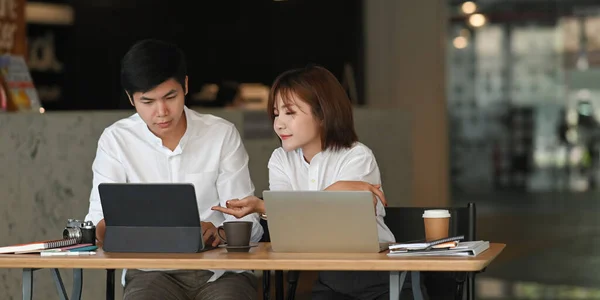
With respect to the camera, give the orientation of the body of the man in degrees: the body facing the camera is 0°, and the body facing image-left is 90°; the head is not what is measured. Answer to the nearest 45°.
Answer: approximately 0°

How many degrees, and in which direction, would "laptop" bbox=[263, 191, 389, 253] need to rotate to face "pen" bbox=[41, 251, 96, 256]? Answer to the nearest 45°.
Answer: approximately 90° to its left

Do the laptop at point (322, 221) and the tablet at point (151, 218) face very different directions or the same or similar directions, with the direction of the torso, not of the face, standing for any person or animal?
same or similar directions

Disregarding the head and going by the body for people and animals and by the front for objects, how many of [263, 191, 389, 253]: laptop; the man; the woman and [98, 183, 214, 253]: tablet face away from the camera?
2

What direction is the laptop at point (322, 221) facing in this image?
away from the camera

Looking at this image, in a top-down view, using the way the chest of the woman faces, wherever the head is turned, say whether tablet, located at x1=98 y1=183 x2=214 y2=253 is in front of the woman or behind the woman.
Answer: in front

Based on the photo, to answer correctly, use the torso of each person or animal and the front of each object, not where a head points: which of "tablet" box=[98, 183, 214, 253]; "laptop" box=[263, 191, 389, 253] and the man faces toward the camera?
the man

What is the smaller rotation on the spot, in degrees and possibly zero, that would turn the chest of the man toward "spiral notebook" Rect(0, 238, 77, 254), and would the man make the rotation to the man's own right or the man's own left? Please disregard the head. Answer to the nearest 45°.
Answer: approximately 45° to the man's own right

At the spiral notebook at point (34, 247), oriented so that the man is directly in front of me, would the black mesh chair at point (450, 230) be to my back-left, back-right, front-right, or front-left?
front-right

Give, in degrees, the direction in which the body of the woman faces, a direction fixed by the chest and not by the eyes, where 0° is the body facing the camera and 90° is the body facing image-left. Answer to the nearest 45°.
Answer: approximately 45°

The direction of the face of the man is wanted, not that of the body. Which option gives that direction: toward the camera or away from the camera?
toward the camera

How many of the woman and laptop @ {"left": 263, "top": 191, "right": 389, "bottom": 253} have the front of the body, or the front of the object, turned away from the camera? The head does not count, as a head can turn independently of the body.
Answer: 1

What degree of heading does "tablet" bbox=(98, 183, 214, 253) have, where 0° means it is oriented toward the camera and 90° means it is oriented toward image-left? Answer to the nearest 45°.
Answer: approximately 180°
